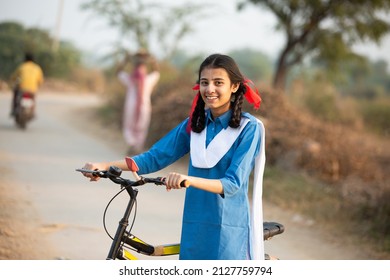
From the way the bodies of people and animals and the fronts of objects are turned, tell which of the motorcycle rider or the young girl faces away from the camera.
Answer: the motorcycle rider

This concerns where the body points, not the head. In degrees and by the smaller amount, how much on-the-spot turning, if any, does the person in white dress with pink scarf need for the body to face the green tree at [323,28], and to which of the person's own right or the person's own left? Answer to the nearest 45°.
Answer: approximately 135° to the person's own left

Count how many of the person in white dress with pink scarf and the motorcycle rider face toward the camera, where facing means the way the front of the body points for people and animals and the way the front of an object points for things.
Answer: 1

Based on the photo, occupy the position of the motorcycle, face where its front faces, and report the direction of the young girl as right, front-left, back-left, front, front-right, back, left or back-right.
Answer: back

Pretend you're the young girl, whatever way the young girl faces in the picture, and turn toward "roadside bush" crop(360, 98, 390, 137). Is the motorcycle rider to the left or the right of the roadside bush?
left

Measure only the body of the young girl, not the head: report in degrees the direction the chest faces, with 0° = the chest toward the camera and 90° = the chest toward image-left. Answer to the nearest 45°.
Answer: approximately 45°

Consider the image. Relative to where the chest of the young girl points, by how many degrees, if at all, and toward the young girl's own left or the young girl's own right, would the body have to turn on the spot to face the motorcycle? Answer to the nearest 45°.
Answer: approximately 135° to the young girl's own right

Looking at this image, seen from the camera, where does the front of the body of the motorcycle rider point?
away from the camera

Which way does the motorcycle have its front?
away from the camera
